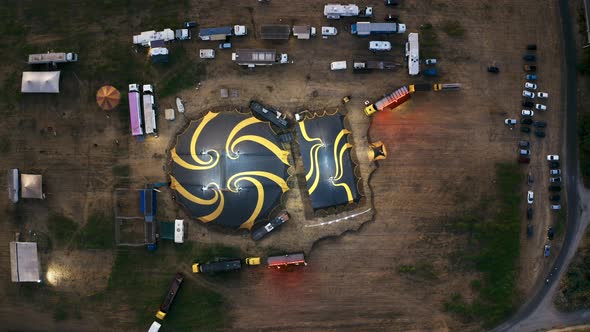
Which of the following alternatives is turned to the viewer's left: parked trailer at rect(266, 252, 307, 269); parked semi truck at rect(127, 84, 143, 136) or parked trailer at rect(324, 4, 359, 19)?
parked trailer at rect(266, 252, 307, 269)

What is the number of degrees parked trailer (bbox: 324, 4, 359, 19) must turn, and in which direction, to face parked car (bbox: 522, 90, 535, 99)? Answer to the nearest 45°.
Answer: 0° — it already faces it

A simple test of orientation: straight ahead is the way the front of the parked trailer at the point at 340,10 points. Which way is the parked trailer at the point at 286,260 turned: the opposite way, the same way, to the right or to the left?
the opposite way

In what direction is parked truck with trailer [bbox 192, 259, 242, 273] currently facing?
to the viewer's left

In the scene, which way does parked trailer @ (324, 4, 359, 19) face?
to the viewer's right

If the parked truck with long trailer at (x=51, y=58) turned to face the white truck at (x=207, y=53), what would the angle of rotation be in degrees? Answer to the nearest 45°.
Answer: approximately 45° to its right

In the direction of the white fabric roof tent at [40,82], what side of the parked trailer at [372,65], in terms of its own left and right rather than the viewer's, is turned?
back
